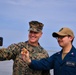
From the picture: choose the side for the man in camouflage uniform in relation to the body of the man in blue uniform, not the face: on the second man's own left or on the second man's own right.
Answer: on the second man's own right

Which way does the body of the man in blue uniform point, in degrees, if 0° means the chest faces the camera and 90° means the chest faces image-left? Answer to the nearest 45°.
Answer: approximately 45°
